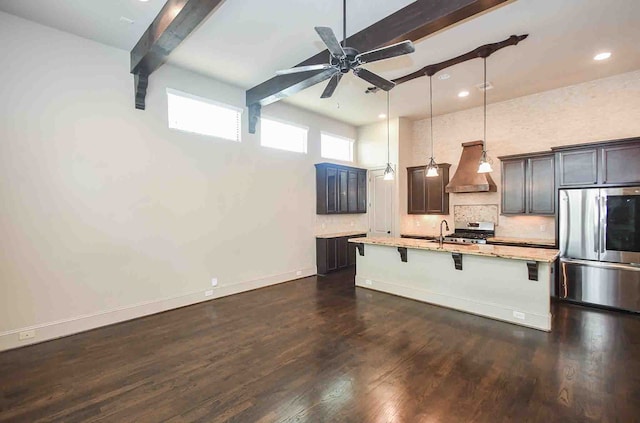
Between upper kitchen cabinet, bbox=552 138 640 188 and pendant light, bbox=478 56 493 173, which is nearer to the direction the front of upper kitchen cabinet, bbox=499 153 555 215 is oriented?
the pendant light

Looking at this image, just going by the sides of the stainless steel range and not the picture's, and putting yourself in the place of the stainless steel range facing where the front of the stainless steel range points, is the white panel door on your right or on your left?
on your right

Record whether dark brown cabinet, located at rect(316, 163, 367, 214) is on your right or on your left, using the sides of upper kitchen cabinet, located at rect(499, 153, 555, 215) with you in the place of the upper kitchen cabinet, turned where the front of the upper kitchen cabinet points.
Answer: on your right

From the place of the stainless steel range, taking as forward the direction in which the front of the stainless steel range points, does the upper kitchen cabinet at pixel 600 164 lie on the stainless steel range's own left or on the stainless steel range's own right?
on the stainless steel range's own left

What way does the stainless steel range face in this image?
toward the camera

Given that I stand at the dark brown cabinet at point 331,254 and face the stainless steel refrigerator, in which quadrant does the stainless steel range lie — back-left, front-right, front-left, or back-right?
front-left

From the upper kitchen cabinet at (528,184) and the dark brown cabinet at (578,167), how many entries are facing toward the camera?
2

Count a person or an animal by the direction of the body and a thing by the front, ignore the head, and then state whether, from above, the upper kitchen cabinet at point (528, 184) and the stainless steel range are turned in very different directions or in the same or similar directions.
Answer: same or similar directions

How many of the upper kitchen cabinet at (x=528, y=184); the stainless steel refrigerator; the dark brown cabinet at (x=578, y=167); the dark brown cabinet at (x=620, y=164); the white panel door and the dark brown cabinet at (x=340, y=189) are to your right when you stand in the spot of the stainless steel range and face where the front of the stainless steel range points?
2

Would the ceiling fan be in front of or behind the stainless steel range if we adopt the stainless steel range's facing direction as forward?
in front

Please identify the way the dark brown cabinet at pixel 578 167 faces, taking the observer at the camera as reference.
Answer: facing the viewer

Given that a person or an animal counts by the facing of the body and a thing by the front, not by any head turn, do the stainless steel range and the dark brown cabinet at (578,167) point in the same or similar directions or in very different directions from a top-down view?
same or similar directions

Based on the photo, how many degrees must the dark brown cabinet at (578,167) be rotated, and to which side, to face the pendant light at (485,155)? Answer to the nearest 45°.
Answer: approximately 45° to its right

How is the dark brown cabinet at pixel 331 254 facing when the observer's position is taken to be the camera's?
facing the viewer and to the right of the viewer
